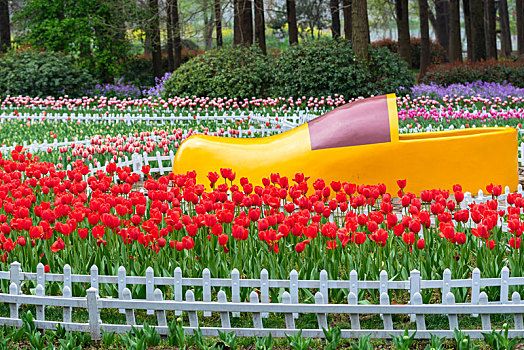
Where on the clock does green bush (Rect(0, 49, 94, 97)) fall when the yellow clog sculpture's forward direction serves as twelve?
The green bush is roughly at 2 o'clock from the yellow clog sculpture.

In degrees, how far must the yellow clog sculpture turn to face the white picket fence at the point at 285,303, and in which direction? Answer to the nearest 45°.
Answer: approximately 90° to its left

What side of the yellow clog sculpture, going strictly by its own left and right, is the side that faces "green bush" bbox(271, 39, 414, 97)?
right

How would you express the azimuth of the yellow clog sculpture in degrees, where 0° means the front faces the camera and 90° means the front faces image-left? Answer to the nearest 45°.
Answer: approximately 90°

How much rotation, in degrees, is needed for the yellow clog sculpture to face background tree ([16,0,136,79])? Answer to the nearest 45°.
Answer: approximately 45° to its right

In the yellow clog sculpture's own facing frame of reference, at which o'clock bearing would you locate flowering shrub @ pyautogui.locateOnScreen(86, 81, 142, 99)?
The flowering shrub is roughly at 2 o'clock from the yellow clog sculpture.

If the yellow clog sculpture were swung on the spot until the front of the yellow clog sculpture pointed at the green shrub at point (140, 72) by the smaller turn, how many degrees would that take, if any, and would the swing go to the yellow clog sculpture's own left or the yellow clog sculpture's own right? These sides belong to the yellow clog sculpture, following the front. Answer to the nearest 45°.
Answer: approximately 90° to the yellow clog sculpture's own right

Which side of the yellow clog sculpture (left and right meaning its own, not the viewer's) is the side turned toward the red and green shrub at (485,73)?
right
